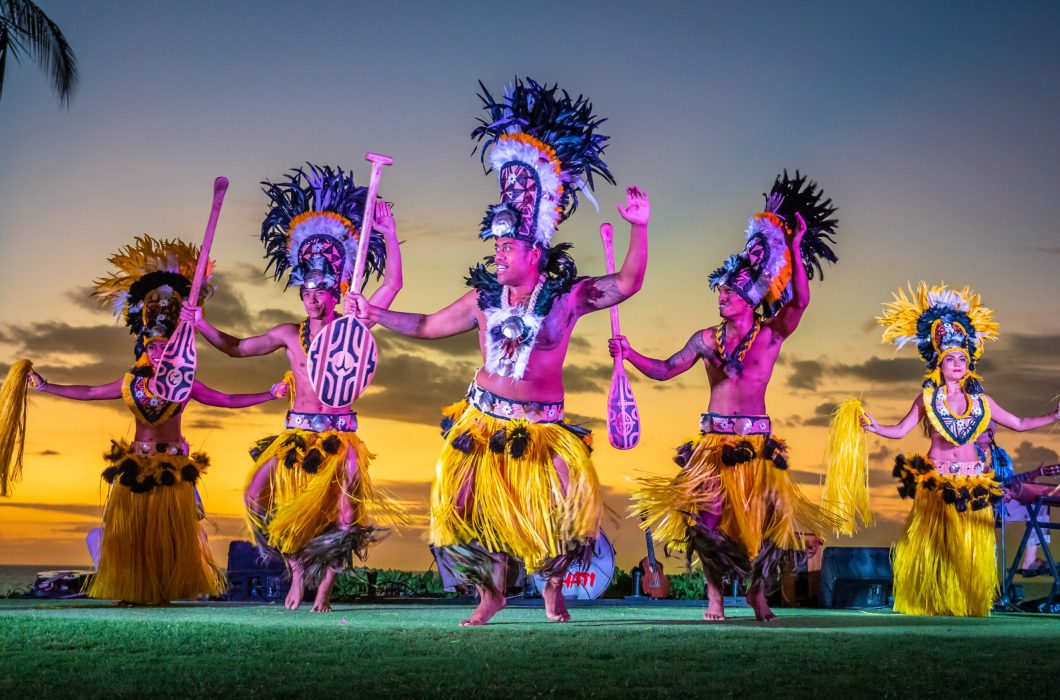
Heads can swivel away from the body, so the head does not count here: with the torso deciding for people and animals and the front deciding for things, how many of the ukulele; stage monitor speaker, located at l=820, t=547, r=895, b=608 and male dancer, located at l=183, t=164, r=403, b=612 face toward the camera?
2

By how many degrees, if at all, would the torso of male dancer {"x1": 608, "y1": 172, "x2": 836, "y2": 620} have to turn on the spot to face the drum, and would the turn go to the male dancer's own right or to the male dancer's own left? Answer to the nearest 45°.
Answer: approximately 90° to the male dancer's own right

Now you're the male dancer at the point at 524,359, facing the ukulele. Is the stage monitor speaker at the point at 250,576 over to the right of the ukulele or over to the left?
left

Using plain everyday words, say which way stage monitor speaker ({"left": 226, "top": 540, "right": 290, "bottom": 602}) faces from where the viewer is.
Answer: facing away from the viewer

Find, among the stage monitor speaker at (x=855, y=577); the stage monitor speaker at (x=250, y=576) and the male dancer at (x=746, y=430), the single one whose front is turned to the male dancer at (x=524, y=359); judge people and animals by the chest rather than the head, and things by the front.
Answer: the male dancer at (x=746, y=430)

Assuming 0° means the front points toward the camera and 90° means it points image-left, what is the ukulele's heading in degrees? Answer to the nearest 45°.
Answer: approximately 0°

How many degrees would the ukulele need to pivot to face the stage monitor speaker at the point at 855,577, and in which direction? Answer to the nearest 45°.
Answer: approximately 90° to its left

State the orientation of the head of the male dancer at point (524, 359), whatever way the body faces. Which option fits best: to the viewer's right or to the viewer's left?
to the viewer's left

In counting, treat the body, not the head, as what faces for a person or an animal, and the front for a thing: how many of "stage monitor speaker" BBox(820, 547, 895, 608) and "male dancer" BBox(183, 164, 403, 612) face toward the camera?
1

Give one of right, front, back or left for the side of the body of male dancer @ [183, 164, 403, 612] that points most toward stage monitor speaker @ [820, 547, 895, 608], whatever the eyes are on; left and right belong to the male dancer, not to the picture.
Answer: left

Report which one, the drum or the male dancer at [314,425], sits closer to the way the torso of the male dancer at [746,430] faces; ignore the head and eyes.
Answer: the male dancer
